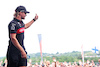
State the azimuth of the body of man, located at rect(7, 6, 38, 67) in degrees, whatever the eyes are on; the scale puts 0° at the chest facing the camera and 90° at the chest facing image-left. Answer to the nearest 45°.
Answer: approximately 315°
